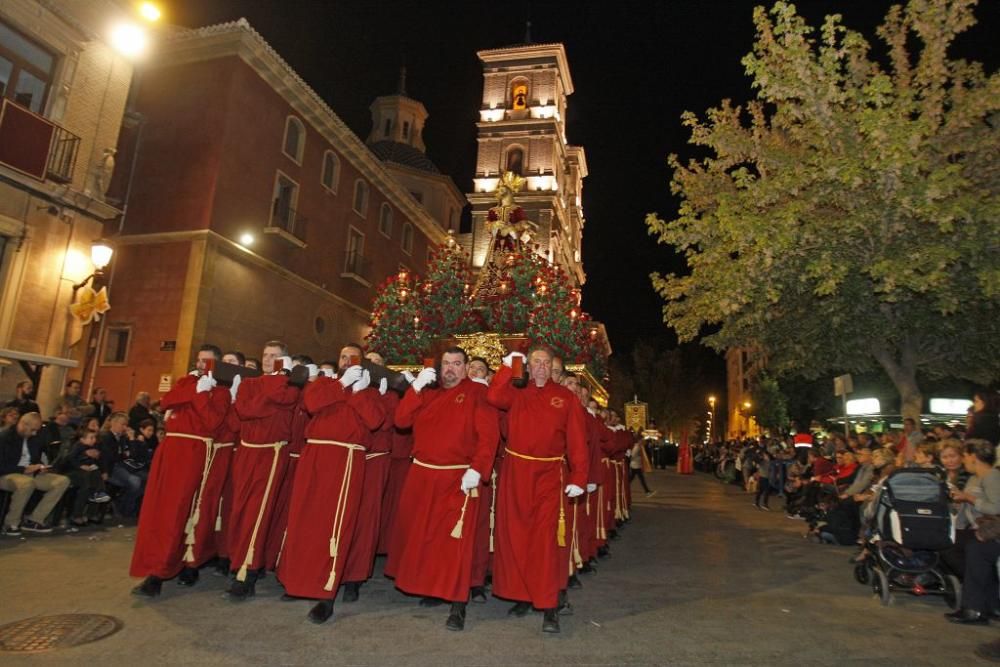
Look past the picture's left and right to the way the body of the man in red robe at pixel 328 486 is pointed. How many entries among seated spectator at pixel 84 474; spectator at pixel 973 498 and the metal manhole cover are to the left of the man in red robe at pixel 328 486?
1

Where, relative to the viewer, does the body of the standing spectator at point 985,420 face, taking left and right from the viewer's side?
facing to the left of the viewer

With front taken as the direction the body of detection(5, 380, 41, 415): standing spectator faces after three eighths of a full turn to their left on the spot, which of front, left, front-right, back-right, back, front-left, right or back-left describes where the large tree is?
back-right

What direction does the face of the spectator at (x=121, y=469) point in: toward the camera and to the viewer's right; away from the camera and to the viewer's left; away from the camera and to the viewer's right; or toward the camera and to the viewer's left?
toward the camera and to the viewer's right

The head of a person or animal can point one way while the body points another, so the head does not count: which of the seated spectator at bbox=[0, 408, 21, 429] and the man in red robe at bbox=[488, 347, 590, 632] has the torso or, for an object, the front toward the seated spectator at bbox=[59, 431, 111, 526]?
the seated spectator at bbox=[0, 408, 21, 429]

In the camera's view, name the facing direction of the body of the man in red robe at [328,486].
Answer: toward the camera

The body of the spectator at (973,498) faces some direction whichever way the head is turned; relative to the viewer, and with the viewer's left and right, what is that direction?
facing to the left of the viewer

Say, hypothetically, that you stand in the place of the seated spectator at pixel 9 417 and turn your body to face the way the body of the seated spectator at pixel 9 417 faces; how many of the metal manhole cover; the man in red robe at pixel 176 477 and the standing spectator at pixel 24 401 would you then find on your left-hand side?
1

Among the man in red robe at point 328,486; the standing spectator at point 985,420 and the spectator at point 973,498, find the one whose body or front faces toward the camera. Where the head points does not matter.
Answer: the man in red robe

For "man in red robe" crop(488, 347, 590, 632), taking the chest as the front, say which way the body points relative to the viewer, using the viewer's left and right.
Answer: facing the viewer

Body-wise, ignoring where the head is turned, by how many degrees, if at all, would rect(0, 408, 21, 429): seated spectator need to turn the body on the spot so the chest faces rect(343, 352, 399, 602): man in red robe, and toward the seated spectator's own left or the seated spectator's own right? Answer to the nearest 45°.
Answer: approximately 45° to the seated spectator's own right

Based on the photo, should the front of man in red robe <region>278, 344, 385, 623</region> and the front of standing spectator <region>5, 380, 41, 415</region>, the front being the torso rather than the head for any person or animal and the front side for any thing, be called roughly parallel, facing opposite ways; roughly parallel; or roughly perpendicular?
roughly perpendicular

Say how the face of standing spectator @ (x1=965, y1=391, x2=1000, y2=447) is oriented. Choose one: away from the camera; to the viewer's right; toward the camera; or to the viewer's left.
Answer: to the viewer's left

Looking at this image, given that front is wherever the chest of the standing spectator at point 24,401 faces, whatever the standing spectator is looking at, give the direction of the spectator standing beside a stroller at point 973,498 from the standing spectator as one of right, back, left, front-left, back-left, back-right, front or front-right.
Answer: front
